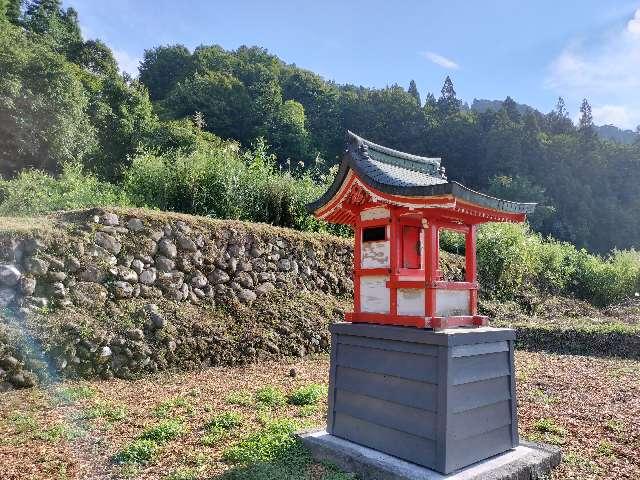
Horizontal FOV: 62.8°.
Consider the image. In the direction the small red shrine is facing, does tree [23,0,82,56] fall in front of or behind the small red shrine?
behind

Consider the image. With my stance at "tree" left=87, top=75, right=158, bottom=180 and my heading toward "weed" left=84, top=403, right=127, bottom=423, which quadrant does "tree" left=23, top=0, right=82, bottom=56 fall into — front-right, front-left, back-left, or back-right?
back-right

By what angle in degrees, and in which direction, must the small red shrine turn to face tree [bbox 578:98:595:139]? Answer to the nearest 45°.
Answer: approximately 135° to its left

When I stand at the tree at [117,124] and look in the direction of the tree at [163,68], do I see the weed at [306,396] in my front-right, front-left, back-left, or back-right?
back-right

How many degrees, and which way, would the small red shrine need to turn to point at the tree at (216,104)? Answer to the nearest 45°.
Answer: approximately 180°

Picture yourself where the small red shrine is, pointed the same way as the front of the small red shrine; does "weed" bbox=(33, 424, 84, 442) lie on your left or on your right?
on your right

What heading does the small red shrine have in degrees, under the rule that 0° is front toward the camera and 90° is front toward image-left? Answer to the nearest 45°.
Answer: approximately 315°
